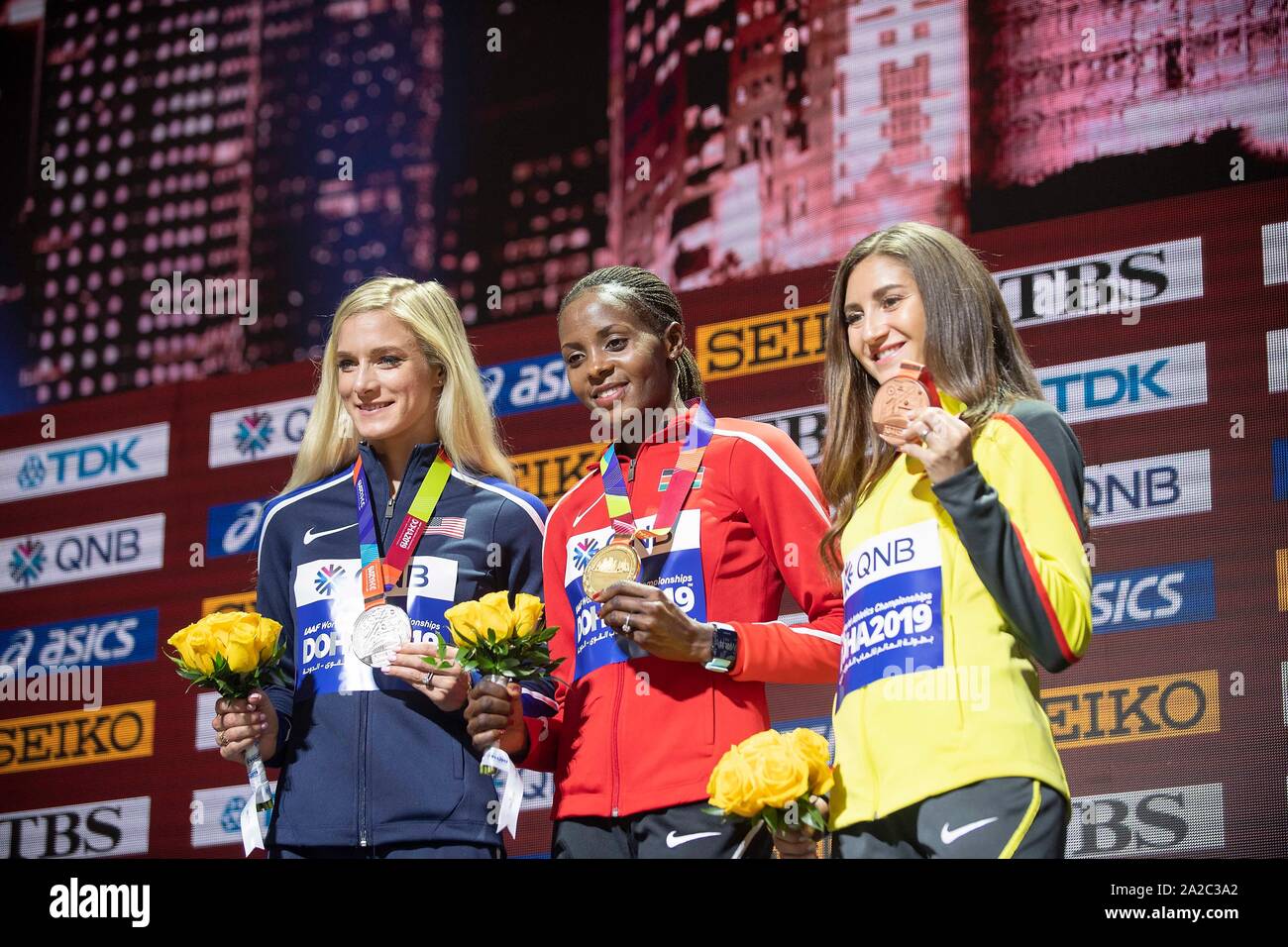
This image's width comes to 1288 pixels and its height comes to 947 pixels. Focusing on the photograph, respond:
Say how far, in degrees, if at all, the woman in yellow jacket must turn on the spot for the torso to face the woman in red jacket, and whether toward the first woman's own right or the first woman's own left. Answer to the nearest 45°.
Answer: approximately 90° to the first woman's own right

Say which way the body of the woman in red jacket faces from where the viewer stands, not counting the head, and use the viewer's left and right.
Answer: facing the viewer and to the left of the viewer

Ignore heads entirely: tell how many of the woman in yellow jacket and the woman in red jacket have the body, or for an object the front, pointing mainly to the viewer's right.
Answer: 0

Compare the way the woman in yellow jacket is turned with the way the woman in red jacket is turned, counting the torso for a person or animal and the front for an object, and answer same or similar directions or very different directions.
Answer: same or similar directions

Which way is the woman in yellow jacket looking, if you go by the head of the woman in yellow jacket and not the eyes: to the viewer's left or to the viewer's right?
to the viewer's left

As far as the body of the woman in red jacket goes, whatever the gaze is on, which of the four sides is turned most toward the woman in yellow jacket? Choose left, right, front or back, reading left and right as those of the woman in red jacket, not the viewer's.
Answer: left
